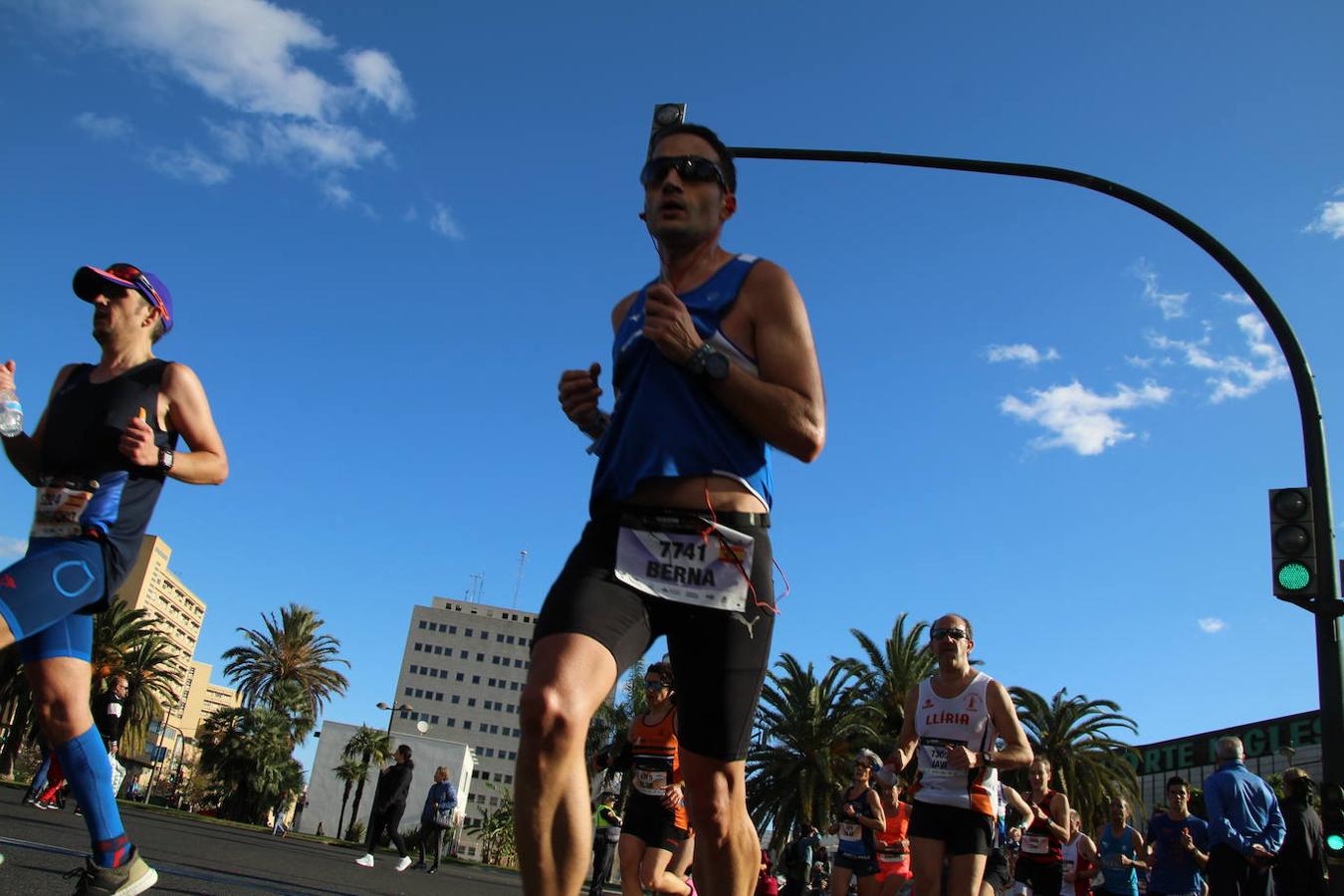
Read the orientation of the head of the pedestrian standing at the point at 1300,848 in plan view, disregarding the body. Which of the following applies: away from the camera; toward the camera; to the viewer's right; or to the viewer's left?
away from the camera

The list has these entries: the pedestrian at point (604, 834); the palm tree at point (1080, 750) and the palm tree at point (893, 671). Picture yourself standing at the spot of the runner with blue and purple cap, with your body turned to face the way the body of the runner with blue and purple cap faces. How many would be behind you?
3

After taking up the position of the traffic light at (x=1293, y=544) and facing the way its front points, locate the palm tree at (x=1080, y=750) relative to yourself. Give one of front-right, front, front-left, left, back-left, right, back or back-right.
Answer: back

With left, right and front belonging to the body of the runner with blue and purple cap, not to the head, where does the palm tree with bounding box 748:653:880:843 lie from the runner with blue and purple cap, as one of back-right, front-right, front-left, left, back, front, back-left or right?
back

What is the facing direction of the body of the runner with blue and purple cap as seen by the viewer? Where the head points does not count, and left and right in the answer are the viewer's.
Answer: facing the viewer and to the left of the viewer

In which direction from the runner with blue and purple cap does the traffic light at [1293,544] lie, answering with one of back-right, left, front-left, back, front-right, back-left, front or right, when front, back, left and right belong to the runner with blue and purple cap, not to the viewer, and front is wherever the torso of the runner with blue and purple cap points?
back-left

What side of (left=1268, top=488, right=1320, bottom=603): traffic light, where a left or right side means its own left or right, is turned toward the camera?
front

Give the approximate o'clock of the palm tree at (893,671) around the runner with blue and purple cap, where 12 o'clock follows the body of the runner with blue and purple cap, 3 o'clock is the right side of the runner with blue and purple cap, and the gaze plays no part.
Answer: The palm tree is roughly at 6 o'clock from the runner with blue and purple cap.

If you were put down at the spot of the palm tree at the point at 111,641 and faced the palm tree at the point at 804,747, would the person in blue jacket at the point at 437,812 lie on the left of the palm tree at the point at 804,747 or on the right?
right

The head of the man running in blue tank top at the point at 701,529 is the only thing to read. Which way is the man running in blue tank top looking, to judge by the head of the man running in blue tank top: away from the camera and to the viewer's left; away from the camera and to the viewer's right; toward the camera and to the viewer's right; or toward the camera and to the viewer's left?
toward the camera and to the viewer's left

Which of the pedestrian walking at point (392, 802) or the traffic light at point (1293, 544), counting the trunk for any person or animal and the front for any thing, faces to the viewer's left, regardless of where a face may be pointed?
the pedestrian walking

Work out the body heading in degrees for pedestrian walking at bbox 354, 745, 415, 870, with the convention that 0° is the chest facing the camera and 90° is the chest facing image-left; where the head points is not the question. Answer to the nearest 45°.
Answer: approximately 90°
